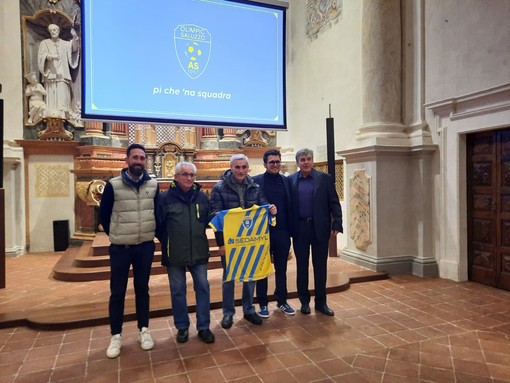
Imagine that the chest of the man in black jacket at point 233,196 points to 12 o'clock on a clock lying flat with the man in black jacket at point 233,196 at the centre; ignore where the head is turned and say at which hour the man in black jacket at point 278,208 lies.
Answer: the man in black jacket at point 278,208 is roughly at 8 o'clock from the man in black jacket at point 233,196.

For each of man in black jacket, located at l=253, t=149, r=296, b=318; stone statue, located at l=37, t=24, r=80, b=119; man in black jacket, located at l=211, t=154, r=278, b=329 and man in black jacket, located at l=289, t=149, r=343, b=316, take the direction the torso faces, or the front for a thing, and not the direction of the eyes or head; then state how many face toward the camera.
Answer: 4

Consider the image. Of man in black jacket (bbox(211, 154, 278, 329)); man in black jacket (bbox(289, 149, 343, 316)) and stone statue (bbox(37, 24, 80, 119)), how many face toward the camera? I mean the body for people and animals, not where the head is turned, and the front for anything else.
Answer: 3

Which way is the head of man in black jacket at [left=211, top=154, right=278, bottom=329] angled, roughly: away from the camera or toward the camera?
toward the camera

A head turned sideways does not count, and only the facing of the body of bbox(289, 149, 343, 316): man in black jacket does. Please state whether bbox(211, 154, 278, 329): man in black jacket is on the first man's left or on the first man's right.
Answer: on the first man's right

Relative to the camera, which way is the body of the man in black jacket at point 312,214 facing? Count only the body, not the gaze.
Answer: toward the camera

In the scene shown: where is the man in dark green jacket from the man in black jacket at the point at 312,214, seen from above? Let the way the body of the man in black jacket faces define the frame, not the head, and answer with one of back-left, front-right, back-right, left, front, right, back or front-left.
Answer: front-right

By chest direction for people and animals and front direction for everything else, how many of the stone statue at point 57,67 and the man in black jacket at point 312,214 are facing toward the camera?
2

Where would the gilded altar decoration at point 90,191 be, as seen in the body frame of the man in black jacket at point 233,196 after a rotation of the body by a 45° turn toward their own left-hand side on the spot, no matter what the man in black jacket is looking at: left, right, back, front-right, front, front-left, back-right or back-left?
back

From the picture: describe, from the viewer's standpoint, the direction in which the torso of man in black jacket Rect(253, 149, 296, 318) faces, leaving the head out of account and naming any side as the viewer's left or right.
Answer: facing the viewer

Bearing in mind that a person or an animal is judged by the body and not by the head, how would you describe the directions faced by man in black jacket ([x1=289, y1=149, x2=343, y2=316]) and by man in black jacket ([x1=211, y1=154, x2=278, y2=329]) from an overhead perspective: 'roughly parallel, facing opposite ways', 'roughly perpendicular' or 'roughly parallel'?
roughly parallel
